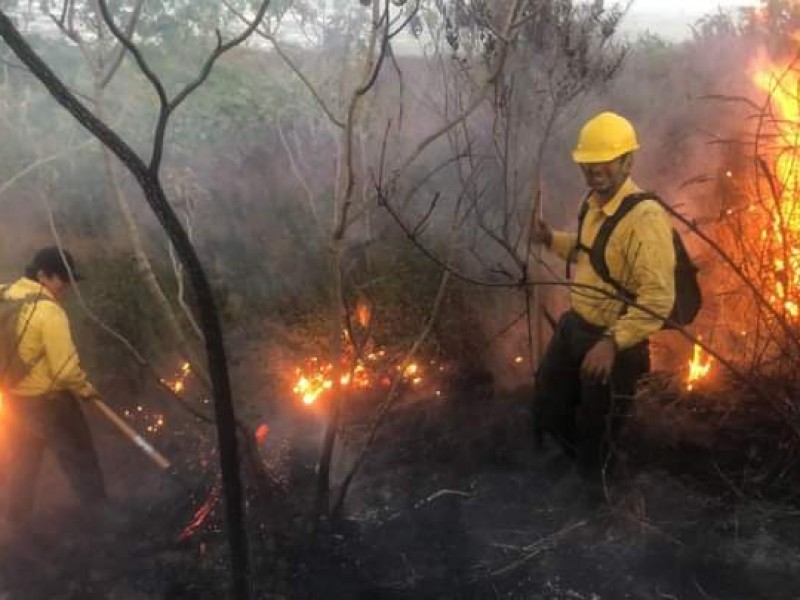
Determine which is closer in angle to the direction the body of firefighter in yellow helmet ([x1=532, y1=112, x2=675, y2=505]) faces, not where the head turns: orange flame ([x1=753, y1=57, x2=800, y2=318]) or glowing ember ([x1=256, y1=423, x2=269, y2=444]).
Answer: the glowing ember

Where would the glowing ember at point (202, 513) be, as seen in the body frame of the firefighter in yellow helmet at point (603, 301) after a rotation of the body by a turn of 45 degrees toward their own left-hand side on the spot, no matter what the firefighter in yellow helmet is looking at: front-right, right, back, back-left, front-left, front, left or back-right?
right

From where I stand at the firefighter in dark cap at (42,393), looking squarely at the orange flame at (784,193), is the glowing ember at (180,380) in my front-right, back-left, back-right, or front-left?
front-left

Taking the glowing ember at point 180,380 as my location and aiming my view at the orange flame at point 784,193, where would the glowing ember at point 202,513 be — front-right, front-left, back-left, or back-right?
front-right

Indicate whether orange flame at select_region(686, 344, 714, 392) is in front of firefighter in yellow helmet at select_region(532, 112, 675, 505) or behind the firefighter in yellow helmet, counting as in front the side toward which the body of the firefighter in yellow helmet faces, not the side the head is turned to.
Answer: behind

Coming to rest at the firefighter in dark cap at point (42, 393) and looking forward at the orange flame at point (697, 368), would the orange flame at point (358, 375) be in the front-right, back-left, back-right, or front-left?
front-left

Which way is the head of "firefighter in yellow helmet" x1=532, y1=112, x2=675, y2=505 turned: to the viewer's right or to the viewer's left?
to the viewer's left

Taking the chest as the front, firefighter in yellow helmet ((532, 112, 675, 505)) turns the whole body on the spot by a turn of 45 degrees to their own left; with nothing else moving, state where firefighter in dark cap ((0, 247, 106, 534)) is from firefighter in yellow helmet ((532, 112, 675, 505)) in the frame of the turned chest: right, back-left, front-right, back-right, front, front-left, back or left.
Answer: right

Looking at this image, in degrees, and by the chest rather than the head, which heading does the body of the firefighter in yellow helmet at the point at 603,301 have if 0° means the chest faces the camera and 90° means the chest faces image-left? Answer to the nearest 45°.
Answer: approximately 45°

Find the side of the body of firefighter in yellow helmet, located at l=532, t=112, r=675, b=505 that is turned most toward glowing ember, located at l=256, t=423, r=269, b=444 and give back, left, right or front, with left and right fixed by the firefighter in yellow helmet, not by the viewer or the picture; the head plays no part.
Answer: right

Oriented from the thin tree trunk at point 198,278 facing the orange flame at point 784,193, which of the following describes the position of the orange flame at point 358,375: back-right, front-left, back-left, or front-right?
front-left

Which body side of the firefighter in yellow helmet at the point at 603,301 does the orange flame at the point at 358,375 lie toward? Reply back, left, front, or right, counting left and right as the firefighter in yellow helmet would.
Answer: right

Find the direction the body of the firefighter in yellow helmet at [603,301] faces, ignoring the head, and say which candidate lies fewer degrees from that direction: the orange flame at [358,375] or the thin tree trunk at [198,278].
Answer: the thin tree trunk
